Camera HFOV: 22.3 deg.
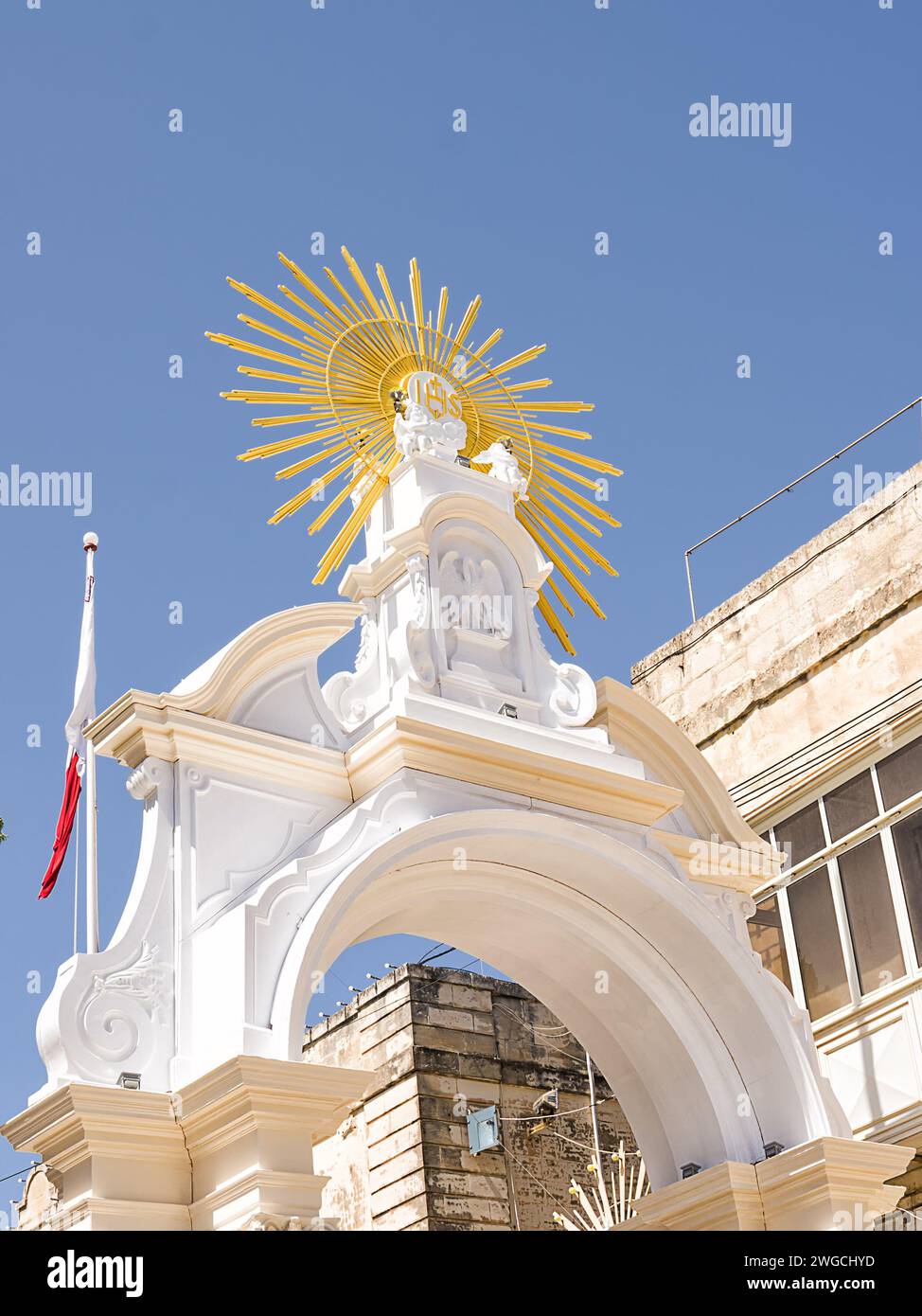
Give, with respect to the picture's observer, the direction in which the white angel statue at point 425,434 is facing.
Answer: facing the viewer

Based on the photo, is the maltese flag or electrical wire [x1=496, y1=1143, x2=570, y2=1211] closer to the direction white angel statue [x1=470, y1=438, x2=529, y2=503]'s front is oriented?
the maltese flag

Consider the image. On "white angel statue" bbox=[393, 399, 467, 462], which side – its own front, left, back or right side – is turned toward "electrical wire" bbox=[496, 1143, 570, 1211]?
back

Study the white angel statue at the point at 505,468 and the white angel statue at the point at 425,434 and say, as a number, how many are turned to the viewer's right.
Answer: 0
